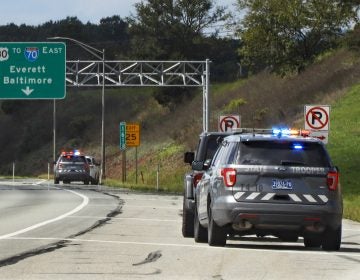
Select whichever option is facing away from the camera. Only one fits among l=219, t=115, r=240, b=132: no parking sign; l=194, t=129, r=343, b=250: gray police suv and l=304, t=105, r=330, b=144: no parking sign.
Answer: the gray police suv

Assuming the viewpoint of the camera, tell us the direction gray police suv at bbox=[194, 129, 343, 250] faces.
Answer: facing away from the viewer

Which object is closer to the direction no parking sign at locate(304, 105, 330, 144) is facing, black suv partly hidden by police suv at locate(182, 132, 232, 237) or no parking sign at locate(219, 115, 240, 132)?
the black suv partly hidden by police suv

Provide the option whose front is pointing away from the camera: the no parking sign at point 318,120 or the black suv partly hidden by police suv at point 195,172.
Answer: the black suv partly hidden by police suv

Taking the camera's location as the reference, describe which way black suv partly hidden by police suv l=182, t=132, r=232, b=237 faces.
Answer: facing away from the viewer

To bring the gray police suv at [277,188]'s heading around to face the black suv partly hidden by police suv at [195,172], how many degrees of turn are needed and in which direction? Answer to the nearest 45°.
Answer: approximately 45° to its left

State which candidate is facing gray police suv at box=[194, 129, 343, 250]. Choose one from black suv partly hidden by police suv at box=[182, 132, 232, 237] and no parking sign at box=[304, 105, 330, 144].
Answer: the no parking sign

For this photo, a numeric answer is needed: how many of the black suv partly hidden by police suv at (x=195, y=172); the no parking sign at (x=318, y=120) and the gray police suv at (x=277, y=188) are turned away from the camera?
2

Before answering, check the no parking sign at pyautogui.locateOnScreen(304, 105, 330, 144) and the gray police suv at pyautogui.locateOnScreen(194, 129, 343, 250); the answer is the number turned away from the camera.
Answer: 1

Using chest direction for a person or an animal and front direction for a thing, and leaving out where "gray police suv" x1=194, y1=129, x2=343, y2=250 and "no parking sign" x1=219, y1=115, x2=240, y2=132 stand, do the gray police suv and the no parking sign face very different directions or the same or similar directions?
very different directions
